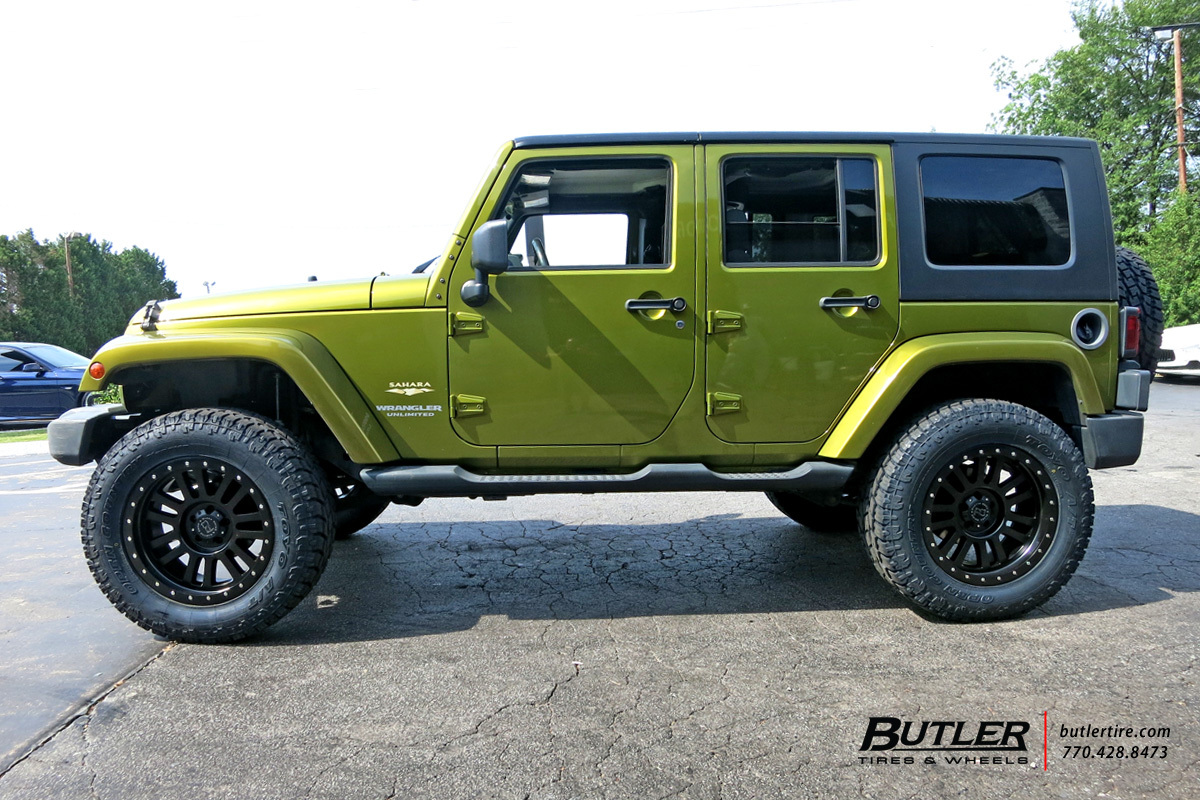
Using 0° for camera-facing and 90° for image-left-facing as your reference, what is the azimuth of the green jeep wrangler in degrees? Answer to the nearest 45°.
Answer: approximately 90°

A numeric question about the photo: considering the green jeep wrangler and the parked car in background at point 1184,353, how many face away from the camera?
0

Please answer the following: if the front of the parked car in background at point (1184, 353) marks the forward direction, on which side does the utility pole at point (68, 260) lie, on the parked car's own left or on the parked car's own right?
on the parked car's own right

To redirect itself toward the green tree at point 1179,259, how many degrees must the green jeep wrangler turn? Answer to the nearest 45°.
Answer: approximately 135° to its right

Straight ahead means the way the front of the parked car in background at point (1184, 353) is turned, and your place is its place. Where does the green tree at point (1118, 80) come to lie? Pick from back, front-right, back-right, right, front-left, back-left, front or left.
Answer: back-right

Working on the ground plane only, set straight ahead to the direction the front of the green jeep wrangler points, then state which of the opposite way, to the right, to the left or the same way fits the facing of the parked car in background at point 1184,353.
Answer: the same way

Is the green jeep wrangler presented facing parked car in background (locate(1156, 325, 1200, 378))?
no

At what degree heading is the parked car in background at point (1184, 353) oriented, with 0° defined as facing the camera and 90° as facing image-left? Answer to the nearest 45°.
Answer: approximately 45°

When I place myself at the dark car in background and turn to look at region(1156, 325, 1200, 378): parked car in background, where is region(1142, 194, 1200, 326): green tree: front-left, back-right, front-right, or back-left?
front-left

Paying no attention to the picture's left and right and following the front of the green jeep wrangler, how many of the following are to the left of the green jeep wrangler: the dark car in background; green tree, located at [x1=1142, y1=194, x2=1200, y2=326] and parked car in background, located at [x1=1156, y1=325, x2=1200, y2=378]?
0

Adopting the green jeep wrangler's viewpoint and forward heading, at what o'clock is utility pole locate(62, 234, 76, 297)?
The utility pole is roughly at 2 o'clock from the green jeep wrangler.

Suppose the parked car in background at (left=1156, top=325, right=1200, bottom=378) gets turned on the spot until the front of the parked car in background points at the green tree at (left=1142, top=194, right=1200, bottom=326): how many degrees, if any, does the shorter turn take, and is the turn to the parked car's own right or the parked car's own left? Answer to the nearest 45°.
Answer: approximately 135° to the parked car's own right
